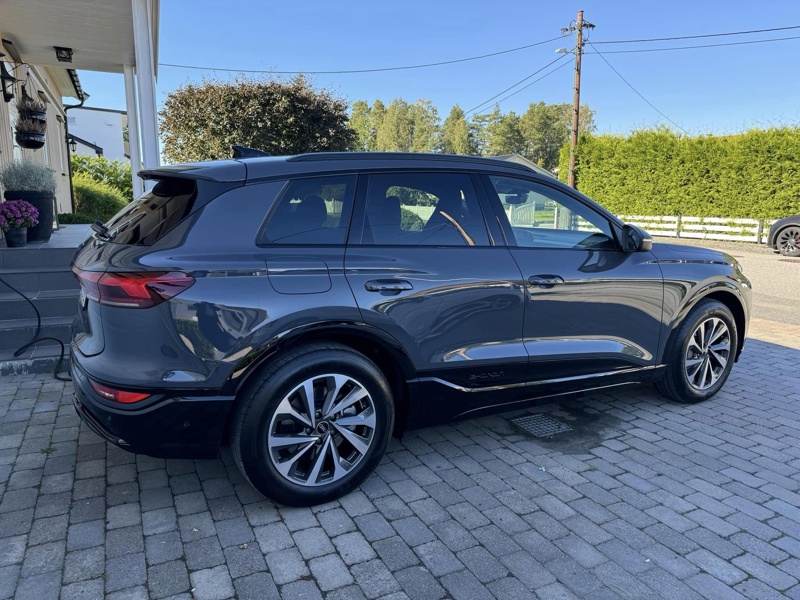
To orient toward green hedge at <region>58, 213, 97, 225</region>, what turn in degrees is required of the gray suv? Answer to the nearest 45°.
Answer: approximately 90° to its left

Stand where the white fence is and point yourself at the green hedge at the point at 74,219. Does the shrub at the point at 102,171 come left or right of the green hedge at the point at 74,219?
right

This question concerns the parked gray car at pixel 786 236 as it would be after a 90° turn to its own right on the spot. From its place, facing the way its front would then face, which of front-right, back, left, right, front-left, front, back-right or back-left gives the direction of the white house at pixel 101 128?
left

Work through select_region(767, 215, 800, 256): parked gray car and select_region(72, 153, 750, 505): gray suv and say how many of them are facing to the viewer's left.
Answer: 1

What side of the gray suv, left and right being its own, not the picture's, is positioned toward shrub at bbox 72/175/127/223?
left

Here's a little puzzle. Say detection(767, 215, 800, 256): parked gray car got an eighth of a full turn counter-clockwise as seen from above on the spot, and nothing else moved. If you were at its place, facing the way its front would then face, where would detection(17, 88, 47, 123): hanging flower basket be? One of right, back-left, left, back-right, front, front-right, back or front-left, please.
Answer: front

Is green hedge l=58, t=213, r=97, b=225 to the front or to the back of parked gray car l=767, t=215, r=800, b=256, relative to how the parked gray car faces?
to the front

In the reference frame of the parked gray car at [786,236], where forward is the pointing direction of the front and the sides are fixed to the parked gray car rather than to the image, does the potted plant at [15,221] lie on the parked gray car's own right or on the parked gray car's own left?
on the parked gray car's own left

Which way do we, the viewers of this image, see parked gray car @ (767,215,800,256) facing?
facing to the left of the viewer

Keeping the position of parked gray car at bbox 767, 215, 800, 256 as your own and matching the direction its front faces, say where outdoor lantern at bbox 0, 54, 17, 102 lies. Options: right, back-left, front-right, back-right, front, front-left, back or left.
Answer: front-left

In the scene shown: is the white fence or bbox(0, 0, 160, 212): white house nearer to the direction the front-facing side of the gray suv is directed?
the white fence

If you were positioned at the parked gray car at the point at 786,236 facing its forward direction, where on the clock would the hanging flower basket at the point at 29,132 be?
The hanging flower basket is roughly at 10 o'clock from the parked gray car.

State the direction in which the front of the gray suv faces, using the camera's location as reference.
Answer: facing away from the viewer and to the right of the viewer

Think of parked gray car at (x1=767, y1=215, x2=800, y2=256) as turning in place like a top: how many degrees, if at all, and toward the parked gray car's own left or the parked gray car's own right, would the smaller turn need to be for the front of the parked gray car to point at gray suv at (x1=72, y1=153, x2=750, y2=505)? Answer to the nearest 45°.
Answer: approximately 90° to the parked gray car's own left

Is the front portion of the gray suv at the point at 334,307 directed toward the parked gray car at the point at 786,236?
yes

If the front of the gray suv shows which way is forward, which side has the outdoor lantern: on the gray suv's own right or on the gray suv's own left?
on the gray suv's own left
